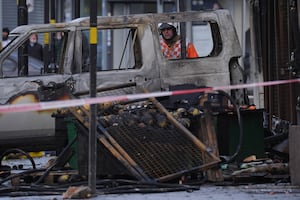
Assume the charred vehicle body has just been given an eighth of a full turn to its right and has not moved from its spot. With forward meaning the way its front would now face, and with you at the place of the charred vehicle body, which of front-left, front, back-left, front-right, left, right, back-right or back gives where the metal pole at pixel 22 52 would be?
front

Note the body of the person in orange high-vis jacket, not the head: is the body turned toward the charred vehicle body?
yes

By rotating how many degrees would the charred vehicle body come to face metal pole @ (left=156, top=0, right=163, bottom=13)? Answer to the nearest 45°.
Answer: approximately 90° to its right

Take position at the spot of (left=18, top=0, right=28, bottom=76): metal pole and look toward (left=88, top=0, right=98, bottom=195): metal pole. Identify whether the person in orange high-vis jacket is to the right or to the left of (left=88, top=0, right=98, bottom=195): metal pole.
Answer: left

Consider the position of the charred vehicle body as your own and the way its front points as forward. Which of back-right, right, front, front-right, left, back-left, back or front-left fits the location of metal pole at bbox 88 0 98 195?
left

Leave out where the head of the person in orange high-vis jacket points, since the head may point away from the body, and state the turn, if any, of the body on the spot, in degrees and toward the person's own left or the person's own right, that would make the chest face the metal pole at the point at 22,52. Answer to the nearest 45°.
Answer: approximately 90° to the person's own right

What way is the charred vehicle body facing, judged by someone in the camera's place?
facing to the left of the viewer

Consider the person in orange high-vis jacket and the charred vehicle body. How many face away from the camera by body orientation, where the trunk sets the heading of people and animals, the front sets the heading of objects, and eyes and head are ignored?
0

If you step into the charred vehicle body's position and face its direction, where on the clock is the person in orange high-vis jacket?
The person in orange high-vis jacket is roughly at 5 o'clock from the charred vehicle body.

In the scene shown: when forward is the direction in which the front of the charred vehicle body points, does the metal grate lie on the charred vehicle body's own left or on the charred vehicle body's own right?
on the charred vehicle body's own left

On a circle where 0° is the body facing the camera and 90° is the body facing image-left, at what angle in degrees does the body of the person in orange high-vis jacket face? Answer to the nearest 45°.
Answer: approximately 45°
